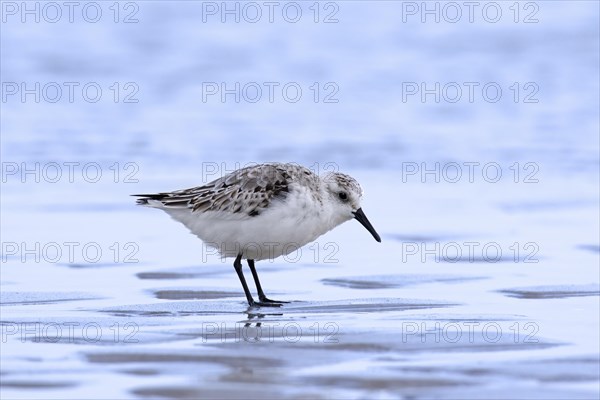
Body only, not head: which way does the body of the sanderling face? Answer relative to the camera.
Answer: to the viewer's right
